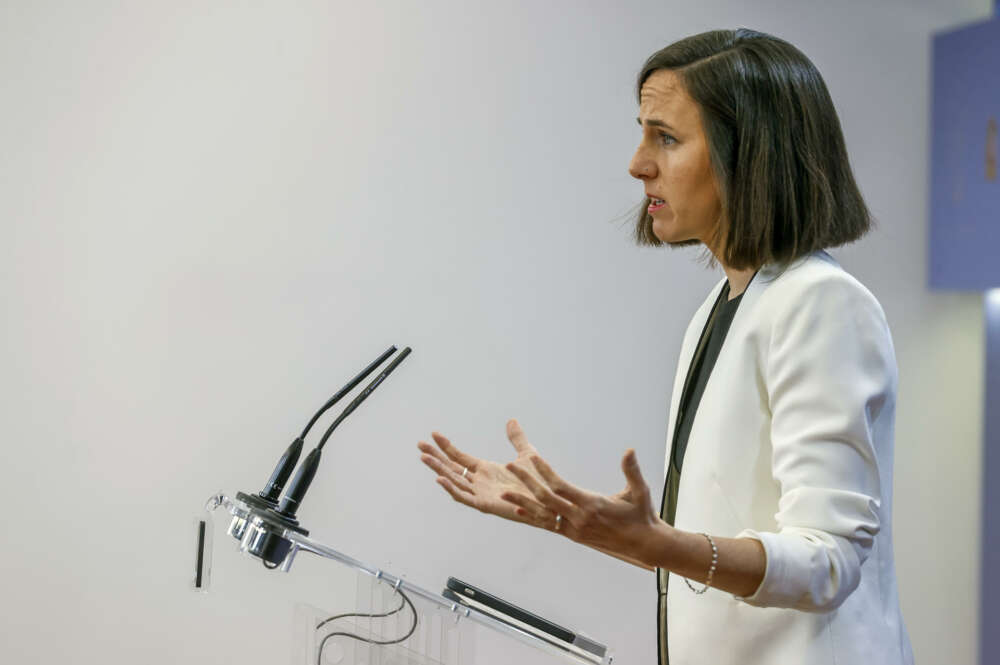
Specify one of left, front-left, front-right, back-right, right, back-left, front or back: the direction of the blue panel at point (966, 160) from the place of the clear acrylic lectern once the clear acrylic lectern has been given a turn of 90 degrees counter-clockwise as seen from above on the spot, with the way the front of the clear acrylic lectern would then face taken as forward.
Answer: back-left

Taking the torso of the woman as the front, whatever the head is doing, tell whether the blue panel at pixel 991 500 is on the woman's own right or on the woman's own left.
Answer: on the woman's own right

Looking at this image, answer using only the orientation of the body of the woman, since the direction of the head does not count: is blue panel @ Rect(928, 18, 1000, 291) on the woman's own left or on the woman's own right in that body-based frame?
on the woman's own right

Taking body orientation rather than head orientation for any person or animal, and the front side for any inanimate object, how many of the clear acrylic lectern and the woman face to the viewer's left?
2

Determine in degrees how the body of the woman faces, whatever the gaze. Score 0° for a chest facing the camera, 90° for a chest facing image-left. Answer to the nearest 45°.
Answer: approximately 90°

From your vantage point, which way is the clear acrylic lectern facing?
to the viewer's left

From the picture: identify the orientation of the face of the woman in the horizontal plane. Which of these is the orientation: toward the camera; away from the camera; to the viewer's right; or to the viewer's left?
to the viewer's left
